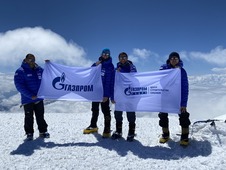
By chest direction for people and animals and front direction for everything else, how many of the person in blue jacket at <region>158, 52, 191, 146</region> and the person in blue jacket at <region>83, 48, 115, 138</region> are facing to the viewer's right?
0

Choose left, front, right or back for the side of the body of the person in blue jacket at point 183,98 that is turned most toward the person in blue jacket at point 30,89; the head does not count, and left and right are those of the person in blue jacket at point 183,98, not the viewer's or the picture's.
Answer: right

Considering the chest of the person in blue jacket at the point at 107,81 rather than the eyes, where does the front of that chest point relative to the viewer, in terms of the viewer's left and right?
facing the viewer and to the left of the viewer

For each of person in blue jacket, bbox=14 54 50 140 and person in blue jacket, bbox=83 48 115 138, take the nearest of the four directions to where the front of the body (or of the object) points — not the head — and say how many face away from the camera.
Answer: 0

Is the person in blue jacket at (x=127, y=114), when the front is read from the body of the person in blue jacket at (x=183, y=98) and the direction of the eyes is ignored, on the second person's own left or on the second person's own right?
on the second person's own right

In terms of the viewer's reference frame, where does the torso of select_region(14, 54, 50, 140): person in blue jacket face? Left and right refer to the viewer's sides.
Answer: facing the viewer and to the right of the viewer

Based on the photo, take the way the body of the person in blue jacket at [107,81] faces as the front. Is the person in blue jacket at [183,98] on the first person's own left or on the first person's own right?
on the first person's own left

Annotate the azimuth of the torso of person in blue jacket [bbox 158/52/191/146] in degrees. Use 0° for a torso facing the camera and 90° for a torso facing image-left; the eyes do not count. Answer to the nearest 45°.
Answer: approximately 0°
